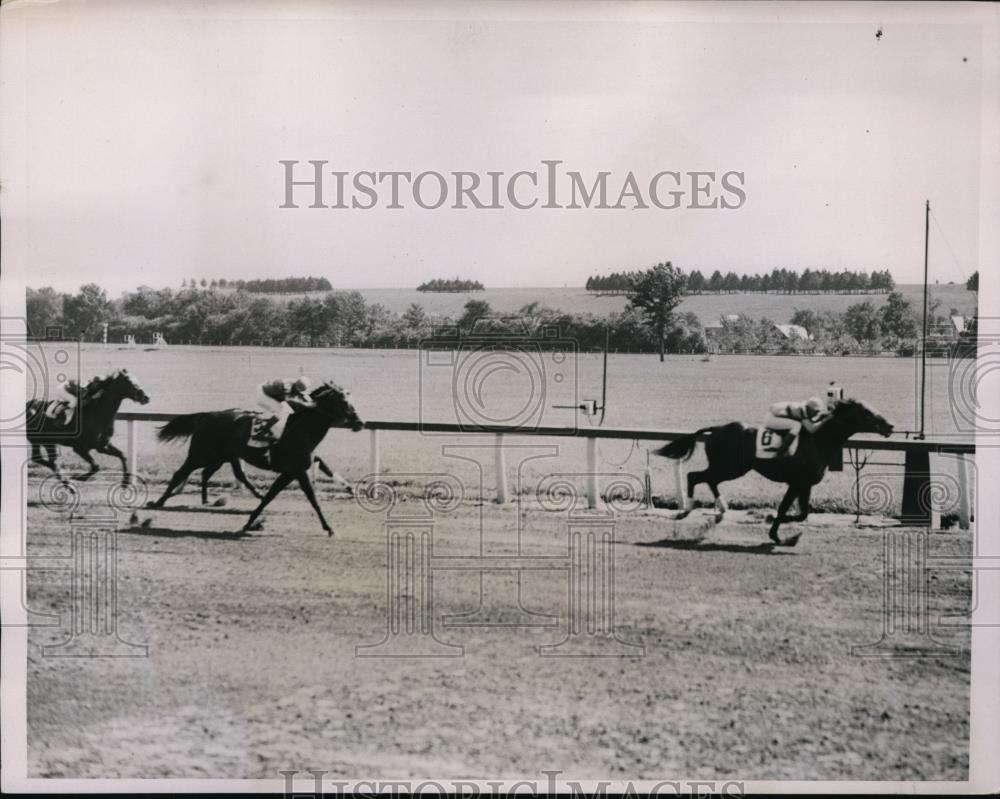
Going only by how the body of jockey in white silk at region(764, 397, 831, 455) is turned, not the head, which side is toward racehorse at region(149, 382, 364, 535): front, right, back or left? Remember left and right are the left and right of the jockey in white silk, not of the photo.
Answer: back

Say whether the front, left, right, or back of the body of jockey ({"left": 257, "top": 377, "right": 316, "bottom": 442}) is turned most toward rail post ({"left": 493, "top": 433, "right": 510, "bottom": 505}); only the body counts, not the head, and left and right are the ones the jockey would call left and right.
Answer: front

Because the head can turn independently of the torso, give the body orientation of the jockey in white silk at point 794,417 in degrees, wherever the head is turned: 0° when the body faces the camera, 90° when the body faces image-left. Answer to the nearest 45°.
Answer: approximately 270°

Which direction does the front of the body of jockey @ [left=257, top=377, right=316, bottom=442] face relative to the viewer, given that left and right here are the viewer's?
facing to the right of the viewer

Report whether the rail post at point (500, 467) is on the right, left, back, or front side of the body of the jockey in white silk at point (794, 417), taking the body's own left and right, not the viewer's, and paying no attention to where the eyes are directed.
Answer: back

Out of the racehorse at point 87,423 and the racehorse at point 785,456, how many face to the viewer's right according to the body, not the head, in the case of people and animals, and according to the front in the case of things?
2

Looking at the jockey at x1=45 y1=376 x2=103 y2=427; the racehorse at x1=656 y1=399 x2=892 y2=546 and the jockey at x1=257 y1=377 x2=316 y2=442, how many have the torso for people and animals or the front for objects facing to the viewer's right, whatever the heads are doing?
3

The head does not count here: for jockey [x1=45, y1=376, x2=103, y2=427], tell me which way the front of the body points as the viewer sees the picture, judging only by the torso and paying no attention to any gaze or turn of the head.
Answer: to the viewer's right

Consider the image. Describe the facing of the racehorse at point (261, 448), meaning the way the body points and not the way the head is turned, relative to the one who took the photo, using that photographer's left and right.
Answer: facing to the right of the viewer
